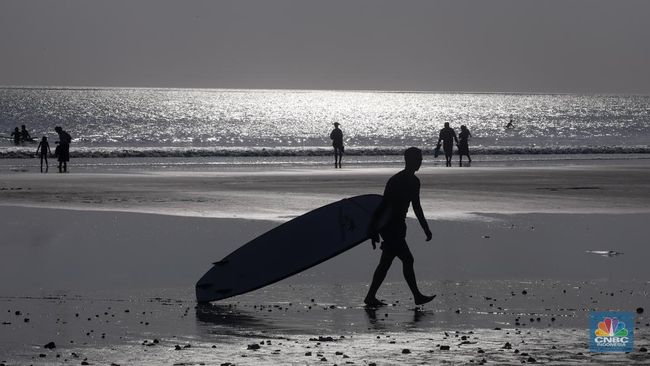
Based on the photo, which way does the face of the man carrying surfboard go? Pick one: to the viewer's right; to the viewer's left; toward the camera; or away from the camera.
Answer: to the viewer's right

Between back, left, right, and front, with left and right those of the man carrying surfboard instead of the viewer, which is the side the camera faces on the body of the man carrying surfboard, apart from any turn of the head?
right
